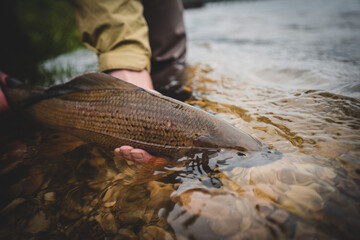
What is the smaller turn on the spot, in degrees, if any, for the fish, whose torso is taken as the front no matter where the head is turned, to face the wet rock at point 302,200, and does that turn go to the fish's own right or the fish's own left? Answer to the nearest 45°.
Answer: approximately 45° to the fish's own right

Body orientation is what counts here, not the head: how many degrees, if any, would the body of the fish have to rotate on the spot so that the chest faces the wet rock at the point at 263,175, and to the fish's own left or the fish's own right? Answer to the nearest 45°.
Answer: approximately 45° to the fish's own right

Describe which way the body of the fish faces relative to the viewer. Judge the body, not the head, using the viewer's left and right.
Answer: facing to the right of the viewer

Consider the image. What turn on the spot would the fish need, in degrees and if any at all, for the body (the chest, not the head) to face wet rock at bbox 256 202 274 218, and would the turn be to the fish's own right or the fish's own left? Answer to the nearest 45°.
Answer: approximately 45° to the fish's own right

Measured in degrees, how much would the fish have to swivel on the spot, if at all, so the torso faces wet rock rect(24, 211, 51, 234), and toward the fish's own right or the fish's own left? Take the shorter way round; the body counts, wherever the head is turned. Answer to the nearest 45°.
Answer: approximately 135° to the fish's own right

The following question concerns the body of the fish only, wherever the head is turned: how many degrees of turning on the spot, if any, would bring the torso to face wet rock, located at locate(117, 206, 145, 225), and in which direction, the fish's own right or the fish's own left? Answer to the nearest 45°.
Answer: approximately 90° to the fish's own right

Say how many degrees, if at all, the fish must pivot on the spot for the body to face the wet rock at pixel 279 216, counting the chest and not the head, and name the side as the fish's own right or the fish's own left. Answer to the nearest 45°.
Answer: approximately 45° to the fish's own right

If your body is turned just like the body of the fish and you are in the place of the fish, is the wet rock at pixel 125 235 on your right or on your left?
on your right

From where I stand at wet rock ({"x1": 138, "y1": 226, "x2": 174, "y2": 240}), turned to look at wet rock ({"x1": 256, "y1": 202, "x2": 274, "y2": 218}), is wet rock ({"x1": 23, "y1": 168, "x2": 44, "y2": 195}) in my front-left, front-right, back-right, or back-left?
back-left

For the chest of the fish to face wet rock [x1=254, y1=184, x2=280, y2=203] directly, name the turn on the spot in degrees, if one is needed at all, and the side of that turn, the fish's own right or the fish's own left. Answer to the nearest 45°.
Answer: approximately 45° to the fish's own right

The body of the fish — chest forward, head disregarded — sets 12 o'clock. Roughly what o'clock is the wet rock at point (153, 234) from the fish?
The wet rock is roughly at 3 o'clock from the fish.
